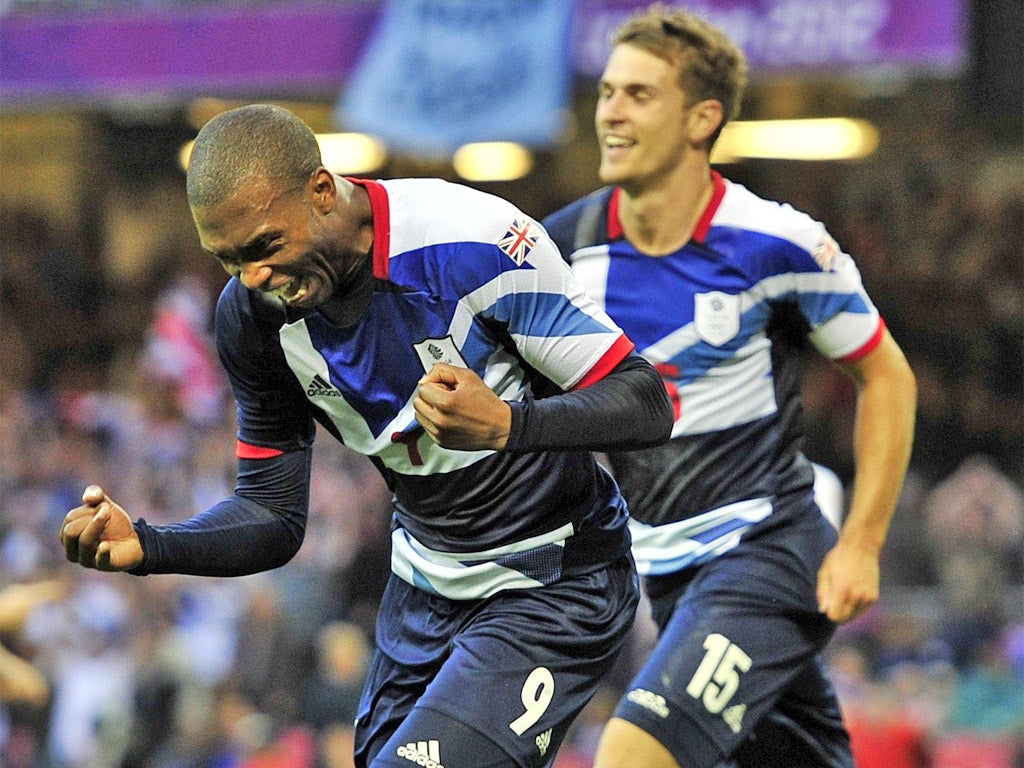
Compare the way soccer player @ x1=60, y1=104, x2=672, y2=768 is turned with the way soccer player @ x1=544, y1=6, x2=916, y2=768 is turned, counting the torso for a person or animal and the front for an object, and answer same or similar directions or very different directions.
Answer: same or similar directions

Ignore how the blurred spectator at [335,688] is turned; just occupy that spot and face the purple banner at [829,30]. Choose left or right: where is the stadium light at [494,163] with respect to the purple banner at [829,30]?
left

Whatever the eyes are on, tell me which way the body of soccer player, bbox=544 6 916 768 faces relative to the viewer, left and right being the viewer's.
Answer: facing the viewer and to the left of the viewer

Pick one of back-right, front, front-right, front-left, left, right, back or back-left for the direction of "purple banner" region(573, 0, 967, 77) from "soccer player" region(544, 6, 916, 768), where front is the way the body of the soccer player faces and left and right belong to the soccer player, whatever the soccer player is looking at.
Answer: back-right

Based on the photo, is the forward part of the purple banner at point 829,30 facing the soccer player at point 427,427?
yes

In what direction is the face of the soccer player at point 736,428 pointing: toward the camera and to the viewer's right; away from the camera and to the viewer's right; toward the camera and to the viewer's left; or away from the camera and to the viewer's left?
toward the camera and to the viewer's left

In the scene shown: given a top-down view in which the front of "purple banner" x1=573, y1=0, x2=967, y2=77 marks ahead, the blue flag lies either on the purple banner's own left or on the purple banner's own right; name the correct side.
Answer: on the purple banner's own right

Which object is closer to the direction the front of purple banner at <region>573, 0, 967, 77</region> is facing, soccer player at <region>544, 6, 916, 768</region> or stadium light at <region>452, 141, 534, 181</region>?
the soccer player

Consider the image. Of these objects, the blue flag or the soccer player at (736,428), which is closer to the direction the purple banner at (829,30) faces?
the soccer player

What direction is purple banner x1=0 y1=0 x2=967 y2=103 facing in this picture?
toward the camera

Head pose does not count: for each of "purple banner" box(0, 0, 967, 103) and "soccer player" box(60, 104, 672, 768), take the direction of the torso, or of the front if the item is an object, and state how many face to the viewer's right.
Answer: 0

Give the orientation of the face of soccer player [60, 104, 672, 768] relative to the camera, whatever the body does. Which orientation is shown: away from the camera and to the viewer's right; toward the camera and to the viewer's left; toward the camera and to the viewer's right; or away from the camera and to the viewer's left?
toward the camera and to the viewer's left
